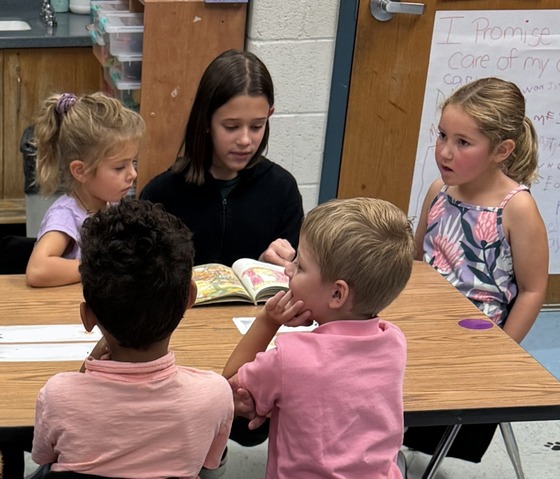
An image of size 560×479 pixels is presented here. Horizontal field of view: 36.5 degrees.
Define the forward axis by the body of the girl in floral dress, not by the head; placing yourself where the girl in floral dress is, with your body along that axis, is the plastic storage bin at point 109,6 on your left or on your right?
on your right

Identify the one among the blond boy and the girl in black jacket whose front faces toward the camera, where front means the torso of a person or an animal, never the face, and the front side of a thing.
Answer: the girl in black jacket

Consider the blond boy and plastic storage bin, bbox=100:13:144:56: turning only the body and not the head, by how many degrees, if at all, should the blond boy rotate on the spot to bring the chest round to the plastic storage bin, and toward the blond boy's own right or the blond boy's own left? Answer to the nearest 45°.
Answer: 0° — they already face it

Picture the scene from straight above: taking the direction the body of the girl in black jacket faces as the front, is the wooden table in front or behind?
in front

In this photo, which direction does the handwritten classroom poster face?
toward the camera

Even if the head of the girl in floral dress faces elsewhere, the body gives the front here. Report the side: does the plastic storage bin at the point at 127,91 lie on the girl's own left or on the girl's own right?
on the girl's own right

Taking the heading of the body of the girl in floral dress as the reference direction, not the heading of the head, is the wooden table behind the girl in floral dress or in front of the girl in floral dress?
in front

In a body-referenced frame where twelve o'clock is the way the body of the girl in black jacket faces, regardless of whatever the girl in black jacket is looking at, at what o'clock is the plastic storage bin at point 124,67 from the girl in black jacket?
The plastic storage bin is roughly at 5 o'clock from the girl in black jacket.

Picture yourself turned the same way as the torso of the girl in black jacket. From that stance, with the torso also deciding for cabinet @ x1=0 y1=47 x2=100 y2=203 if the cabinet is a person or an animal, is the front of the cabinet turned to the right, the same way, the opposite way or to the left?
the same way

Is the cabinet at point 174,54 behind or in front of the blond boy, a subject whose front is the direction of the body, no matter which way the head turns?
in front

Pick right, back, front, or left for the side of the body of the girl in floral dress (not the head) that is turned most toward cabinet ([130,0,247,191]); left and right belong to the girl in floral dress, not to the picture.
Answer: right

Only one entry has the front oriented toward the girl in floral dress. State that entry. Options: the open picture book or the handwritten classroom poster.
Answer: the handwritten classroom poster

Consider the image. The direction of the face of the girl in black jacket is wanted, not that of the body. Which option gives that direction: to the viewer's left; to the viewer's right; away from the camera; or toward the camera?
toward the camera

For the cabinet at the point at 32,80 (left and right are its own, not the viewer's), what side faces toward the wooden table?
front

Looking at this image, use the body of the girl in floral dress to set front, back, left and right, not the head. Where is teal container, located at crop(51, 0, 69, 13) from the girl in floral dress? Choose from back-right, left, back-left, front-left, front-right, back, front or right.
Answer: right
